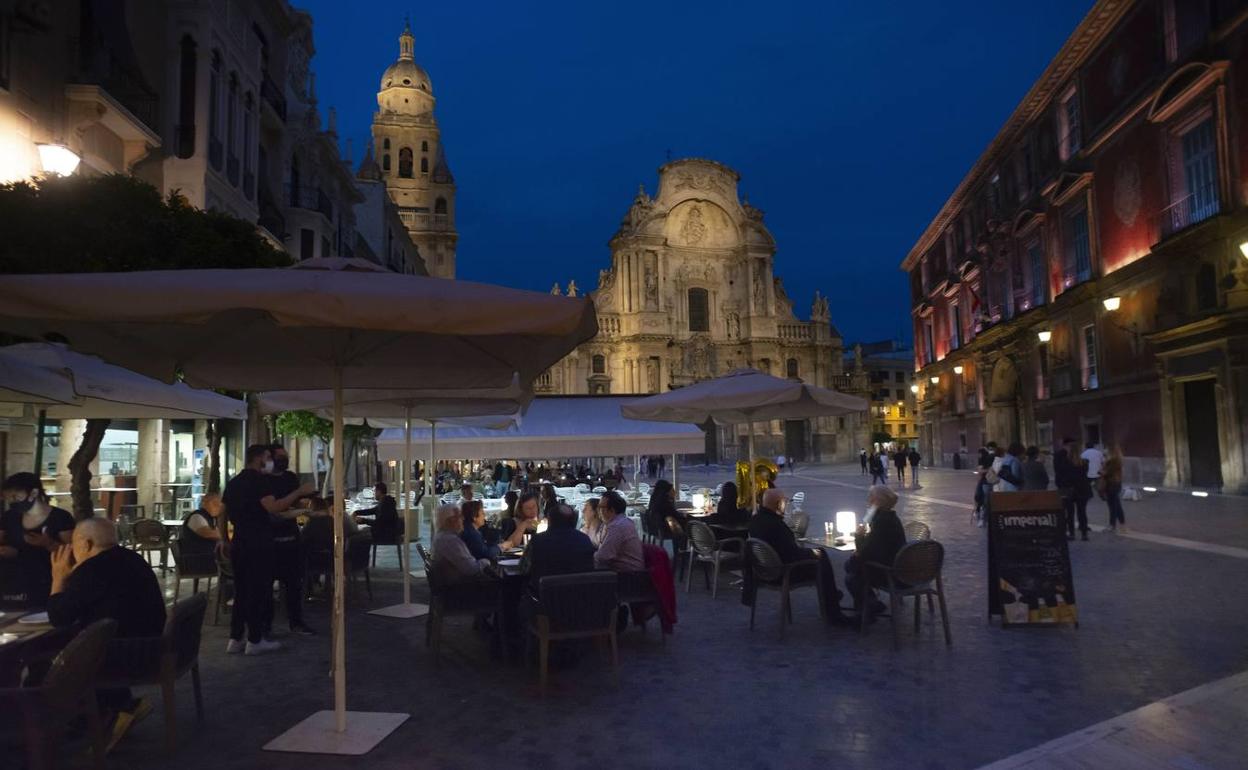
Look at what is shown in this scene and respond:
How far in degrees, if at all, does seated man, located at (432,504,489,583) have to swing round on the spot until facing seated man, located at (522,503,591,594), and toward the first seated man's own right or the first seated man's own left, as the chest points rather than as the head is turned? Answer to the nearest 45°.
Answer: approximately 45° to the first seated man's own right

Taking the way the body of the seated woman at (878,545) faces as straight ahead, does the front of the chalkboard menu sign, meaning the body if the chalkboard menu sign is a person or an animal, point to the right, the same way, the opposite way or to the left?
to the left

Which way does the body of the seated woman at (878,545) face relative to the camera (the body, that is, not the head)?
to the viewer's left

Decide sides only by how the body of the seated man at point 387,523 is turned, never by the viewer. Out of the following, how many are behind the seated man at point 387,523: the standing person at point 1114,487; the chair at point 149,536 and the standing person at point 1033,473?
2

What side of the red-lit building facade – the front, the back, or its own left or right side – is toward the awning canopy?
front

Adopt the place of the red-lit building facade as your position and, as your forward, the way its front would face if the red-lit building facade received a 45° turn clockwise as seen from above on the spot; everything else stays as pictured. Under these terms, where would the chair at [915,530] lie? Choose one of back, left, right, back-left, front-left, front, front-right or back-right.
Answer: left

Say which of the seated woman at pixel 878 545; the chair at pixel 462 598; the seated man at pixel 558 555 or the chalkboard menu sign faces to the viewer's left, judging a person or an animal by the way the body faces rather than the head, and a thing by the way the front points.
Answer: the seated woman at pixel 878 545

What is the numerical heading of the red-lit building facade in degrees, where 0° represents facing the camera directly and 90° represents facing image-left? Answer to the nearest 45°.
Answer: approximately 45°

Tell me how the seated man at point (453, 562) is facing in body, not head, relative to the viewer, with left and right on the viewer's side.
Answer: facing to the right of the viewer

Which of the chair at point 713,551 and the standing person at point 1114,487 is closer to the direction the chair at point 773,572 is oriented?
the standing person

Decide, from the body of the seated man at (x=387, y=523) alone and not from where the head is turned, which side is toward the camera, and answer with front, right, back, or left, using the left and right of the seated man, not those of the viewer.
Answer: left

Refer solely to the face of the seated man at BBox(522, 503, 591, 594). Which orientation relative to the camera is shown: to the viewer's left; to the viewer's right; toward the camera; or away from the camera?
away from the camera

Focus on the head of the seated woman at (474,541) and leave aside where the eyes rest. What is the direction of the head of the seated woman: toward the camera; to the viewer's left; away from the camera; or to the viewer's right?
to the viewer's right

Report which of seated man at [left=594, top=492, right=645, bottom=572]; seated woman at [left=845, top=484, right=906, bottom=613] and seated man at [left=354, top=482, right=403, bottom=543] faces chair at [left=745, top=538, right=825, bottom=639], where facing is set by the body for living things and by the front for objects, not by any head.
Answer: seated woman at [left=845, top=484, right=906, bottom=613]

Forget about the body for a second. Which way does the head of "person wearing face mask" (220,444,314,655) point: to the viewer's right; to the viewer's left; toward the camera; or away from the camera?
to the viewer's right

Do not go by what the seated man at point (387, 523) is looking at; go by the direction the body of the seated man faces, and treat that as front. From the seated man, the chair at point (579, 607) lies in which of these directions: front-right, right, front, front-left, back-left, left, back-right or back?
left

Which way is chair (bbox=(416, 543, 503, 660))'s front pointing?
to the viewer's right

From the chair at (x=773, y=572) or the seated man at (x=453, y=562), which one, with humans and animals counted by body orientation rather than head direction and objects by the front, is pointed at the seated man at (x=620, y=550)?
the seated man at (x=453, y=562)

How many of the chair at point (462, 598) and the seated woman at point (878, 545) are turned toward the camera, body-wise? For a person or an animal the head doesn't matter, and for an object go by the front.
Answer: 0

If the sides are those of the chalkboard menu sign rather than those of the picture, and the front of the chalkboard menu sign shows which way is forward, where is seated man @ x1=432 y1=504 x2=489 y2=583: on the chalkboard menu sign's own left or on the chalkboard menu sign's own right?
on the chalkboard menu sign's own right

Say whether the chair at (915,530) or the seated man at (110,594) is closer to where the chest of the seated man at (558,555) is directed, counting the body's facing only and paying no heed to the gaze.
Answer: the chair
